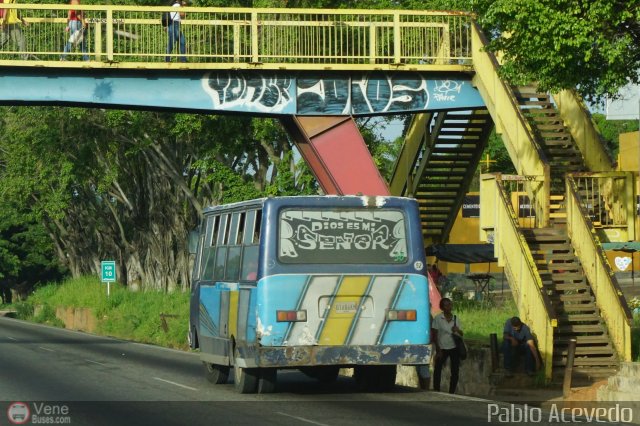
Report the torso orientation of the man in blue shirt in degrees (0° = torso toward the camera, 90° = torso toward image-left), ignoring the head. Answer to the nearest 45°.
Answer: approximately 0°

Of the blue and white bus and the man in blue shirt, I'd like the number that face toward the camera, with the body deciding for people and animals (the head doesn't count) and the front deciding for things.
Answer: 1

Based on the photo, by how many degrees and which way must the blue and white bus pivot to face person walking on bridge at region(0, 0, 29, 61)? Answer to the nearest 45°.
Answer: approximately 45° to its left

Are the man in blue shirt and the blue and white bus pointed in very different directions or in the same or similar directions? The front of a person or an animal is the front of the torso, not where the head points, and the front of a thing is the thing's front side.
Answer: very different directions

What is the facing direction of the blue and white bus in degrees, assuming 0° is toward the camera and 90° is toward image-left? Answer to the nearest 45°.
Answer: approximately 180°
